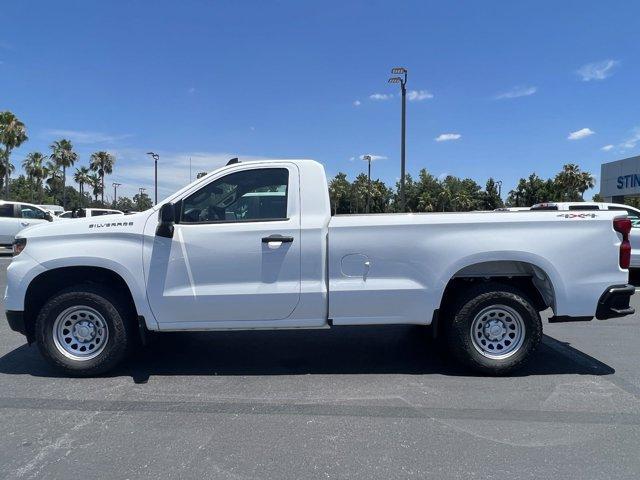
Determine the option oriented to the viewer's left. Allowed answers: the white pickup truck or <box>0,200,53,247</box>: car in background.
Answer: the white pickup truck

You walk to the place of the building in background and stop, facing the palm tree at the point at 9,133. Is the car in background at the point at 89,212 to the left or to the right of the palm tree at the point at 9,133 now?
left

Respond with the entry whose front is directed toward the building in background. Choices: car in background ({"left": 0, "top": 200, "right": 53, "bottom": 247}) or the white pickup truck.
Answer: the car in background

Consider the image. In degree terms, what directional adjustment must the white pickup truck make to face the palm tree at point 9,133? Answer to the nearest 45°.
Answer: approximately 45° to its right

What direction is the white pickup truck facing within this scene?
to the viewer's left

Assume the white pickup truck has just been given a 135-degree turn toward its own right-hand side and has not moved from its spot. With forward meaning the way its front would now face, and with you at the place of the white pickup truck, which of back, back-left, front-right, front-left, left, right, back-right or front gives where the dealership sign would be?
front

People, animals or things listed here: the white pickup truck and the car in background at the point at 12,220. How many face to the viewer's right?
1

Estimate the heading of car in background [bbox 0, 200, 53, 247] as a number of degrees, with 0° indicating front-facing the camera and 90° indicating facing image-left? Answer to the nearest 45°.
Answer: approximately 270°

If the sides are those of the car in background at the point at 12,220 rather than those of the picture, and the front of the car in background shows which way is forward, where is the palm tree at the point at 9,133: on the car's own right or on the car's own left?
on the car's own left

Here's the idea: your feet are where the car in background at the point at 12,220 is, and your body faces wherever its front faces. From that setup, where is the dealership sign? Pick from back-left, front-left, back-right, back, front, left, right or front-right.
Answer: front

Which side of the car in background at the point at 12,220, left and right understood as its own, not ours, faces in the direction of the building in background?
front

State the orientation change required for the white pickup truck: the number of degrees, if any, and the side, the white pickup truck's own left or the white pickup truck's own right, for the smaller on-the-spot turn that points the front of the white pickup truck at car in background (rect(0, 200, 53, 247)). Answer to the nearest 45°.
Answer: approximately 45° to the white pickup truck's own right
